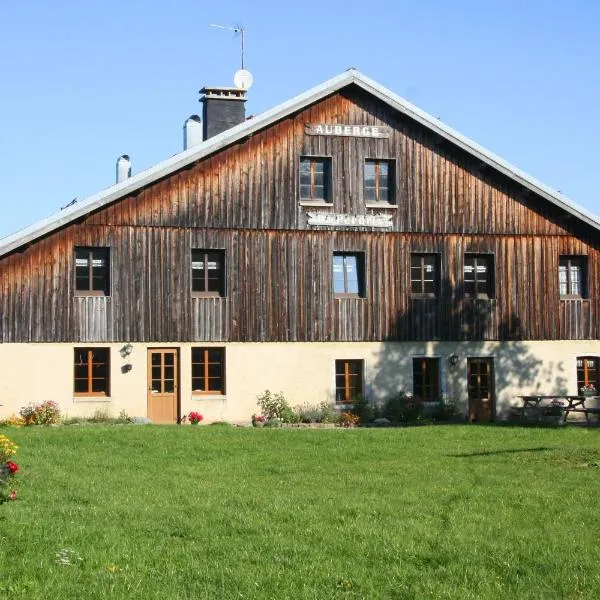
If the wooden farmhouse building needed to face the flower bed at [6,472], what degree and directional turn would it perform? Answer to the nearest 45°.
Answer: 0° — it already faces it

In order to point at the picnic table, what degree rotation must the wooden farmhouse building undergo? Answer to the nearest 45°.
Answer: approximately 90° to its left

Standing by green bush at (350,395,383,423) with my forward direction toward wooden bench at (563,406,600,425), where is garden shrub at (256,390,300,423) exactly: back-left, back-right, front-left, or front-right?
back-right

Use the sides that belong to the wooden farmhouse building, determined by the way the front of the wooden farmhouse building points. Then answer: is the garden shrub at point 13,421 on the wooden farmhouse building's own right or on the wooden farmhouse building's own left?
on the wooden farmhouse building's own right

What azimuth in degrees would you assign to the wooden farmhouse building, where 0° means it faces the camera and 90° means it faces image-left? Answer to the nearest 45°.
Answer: approximately 0°

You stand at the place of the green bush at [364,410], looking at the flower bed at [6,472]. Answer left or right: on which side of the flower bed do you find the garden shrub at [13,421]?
right
